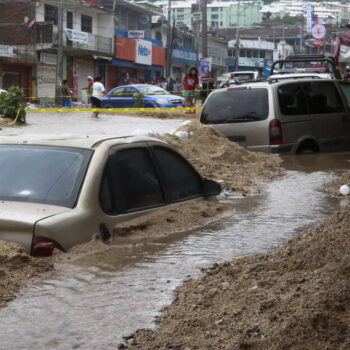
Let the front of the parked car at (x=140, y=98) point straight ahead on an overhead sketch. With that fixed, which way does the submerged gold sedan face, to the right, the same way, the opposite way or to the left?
to the left

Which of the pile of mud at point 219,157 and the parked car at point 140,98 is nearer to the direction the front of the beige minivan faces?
the parked car

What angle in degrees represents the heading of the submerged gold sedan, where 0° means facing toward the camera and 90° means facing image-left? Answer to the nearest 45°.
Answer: approximately 225°

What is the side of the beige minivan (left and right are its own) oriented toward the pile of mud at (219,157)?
back

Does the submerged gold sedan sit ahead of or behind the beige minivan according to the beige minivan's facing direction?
behind

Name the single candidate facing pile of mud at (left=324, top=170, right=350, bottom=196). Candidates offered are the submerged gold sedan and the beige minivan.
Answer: the submerged gold sedan

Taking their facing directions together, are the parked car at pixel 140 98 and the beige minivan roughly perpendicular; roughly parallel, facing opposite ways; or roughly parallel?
roughly perpendicular

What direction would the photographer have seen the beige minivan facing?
facing away from the viewer and to the right of the viewer

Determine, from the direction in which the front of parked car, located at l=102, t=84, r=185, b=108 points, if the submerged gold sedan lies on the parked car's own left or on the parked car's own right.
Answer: on the parked car's own right

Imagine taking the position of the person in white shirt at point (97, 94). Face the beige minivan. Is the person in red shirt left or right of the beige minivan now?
left

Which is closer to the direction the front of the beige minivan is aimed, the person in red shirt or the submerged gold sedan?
the person in red shirt

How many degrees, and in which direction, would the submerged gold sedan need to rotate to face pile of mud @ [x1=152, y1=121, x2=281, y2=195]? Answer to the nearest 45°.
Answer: approximately 45° to its left
